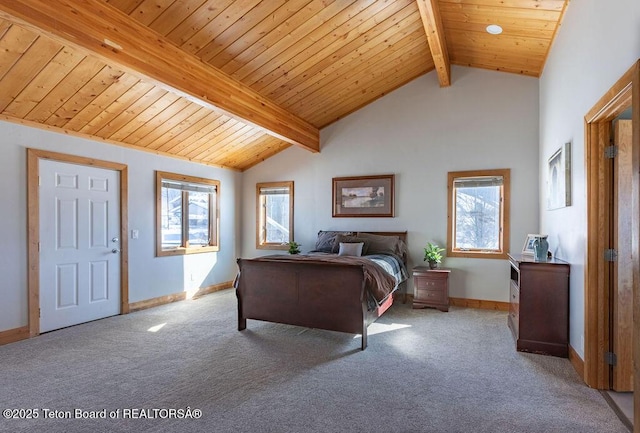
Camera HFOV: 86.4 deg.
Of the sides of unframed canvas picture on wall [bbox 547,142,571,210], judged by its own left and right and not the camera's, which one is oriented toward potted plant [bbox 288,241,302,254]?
front

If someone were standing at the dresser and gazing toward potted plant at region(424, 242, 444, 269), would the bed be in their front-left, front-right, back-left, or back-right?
front-left

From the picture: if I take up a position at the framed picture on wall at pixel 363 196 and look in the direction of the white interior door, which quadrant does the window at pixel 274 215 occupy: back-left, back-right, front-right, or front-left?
front-right

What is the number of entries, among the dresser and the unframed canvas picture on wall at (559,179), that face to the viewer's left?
2

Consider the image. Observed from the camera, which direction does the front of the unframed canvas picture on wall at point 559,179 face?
facing to the left of the viewer

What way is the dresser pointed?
to the viewer's left

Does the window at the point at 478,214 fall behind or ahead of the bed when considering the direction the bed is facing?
behind

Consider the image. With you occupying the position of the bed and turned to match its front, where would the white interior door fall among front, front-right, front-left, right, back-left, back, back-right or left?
front-right

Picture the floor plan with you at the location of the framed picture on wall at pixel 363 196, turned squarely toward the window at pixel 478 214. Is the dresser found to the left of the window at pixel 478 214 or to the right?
right

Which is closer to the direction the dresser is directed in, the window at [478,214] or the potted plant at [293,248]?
the potted plant

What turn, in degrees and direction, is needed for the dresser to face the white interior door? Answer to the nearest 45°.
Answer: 0° — it already faces it

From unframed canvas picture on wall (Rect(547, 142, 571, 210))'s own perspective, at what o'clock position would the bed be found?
The bed is roughly at 11 o'clock from the unframed canvas picture on wall.

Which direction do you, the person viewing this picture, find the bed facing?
facing the viewer and to the left of the viewer

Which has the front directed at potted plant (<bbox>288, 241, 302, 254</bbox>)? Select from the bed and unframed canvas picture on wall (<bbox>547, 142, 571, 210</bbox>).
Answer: the unframed canvas picture on wall
